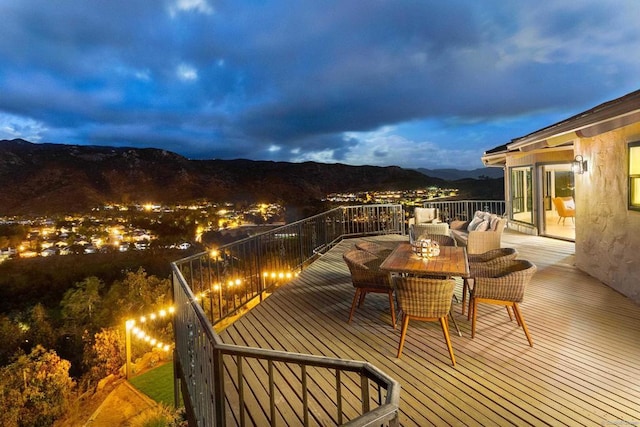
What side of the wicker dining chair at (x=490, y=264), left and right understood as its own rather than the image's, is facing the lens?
left

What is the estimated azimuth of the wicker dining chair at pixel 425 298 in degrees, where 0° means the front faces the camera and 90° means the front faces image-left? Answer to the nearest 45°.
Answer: approximately 180°

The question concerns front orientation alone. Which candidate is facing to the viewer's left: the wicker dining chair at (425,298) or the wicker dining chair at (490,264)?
the wicker dining chair at (490,264)

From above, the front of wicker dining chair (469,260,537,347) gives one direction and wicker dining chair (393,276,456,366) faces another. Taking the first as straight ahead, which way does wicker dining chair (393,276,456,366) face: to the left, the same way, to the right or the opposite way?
to the right

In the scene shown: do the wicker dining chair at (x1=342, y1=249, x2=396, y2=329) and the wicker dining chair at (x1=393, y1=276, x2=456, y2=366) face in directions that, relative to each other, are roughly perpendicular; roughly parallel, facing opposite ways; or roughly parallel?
roughly perpendicular

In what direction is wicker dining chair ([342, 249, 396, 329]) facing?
to the viewer's right

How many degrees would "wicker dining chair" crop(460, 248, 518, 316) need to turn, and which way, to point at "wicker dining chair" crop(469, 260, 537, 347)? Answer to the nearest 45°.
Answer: approximately 90° to its left

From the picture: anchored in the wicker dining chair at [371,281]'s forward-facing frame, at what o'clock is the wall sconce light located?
The wall sconce light is roughly at 11 o'clock from the wicker dining chair.

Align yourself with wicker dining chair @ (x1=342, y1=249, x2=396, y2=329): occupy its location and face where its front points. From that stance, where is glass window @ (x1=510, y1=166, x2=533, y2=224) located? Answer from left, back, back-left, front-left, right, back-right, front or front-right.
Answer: front-left

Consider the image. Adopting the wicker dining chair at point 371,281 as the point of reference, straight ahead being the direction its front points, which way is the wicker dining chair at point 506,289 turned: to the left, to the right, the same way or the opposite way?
the opposite way

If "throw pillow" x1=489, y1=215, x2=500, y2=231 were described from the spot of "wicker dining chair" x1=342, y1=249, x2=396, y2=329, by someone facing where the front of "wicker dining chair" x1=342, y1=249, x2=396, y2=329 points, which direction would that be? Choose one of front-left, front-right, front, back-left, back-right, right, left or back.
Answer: front-left

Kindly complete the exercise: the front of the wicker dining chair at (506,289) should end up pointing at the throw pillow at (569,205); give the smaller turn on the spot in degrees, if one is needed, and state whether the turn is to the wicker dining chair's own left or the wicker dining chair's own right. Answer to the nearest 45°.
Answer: approximately 90° to the wicker dining chair's own right

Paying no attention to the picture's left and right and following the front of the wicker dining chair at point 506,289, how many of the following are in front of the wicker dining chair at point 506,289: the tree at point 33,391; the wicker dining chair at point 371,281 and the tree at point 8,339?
3

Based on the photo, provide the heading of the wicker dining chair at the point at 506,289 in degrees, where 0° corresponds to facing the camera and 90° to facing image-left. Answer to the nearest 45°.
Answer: approximately 90°

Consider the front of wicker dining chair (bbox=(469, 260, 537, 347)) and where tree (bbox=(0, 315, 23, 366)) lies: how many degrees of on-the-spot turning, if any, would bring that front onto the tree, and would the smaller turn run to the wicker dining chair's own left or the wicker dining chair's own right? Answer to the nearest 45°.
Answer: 0° — it already faces it
